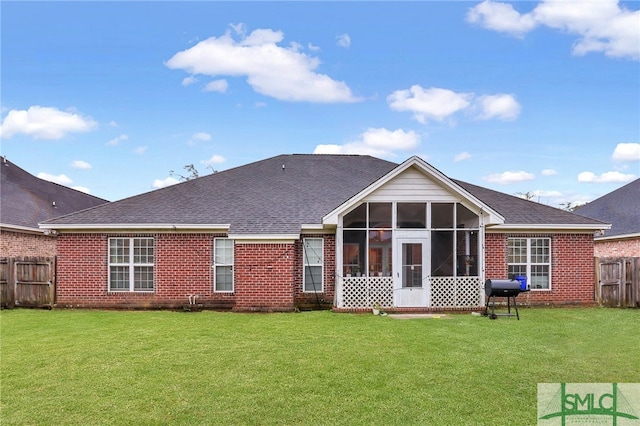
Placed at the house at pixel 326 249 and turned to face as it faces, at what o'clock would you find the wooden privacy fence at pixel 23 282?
The wooden privacy fence is roughly at 9 o'clock from the house.

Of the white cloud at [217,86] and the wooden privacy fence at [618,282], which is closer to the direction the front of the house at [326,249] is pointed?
the white cloud

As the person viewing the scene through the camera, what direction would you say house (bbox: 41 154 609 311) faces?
facing away from the viewer
